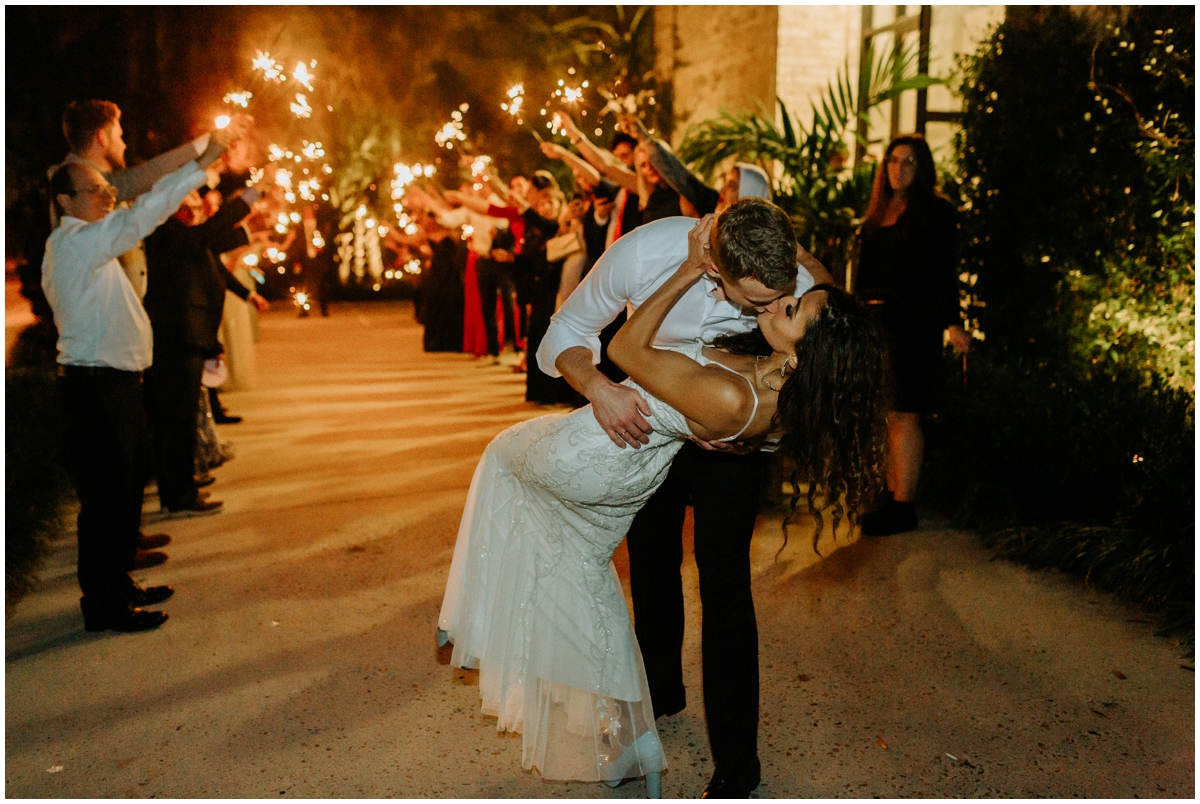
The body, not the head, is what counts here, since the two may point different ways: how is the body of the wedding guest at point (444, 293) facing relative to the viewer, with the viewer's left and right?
facing to the left of the viewer

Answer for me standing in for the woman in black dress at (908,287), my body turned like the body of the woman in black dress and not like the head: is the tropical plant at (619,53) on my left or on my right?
on my right

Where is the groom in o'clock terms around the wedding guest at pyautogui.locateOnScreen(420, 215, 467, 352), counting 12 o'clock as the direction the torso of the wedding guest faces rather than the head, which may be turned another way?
The groom is roughly at 9 o'clock from the wedding guest.

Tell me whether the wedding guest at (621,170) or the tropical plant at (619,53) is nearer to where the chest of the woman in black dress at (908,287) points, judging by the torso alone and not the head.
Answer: the wedding guest

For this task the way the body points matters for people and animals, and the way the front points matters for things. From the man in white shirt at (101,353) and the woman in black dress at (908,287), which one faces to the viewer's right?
the man in white shirt

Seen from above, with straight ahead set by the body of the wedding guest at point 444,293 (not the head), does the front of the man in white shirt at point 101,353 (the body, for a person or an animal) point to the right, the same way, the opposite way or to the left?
the opposite way

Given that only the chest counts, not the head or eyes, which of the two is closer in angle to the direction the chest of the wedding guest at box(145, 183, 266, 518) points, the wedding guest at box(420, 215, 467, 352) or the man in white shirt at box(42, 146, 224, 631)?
the wedding guest

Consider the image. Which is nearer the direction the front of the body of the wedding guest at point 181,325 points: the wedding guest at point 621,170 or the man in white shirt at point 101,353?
the wedding guest

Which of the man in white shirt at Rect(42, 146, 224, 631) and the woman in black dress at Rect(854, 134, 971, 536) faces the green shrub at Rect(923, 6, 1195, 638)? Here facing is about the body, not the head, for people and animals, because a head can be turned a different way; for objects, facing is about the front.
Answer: the man in white shirt
